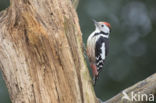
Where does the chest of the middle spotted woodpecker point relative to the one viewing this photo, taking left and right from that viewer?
facing to the left of the viewer
